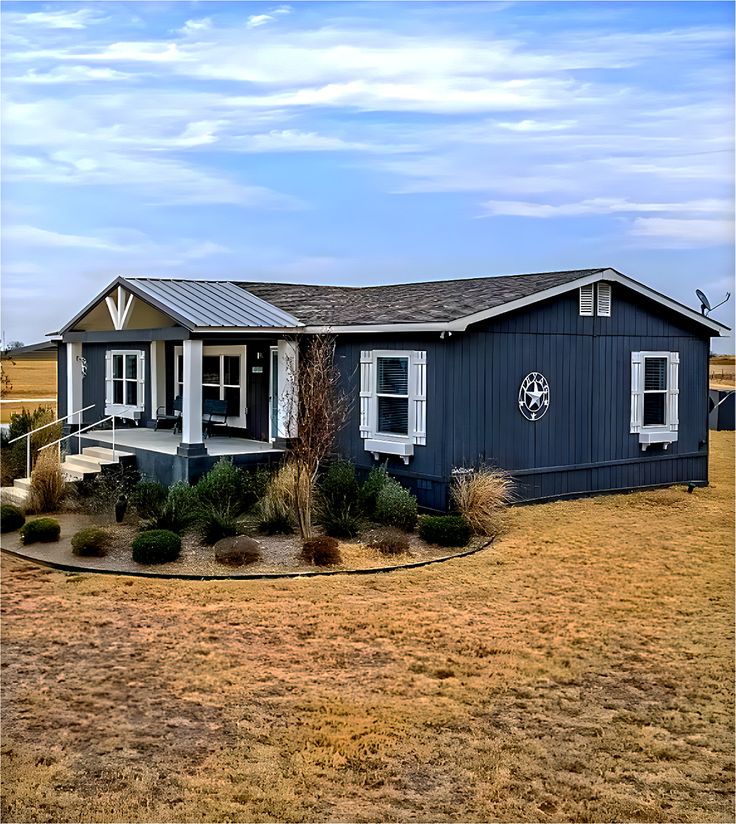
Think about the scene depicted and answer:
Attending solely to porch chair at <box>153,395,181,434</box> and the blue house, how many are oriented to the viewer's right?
0

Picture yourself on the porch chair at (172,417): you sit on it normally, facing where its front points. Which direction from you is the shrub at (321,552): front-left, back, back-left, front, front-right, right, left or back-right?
front-left

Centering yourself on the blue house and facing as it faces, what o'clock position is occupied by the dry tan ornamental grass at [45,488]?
The dry tan ornamental grass is roughly at 1 o'clock from the blue house.

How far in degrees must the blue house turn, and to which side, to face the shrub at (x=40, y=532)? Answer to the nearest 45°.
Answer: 0° — it already faces it

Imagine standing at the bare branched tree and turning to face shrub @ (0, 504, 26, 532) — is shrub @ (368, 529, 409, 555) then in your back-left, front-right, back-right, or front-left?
back-left

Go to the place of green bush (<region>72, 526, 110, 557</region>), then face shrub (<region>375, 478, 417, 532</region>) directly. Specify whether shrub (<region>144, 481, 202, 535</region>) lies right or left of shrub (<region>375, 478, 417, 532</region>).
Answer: left

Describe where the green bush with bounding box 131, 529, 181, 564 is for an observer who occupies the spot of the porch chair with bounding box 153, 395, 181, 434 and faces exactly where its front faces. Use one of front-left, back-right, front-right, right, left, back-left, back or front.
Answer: front-left

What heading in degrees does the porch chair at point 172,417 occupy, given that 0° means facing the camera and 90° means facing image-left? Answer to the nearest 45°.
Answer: approximately 45°

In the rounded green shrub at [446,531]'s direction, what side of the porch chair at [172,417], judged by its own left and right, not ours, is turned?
left

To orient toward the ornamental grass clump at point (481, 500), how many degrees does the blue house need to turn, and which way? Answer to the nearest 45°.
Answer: approximately 45° to its left

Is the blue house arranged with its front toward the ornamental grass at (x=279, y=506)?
yes
